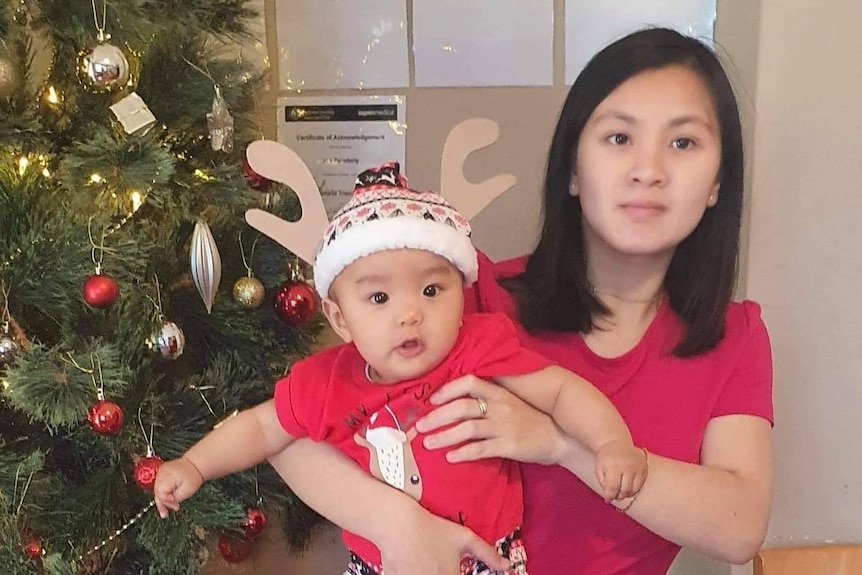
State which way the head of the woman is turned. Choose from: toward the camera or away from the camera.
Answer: toward the camera

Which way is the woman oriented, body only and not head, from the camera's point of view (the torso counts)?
toward the camera
